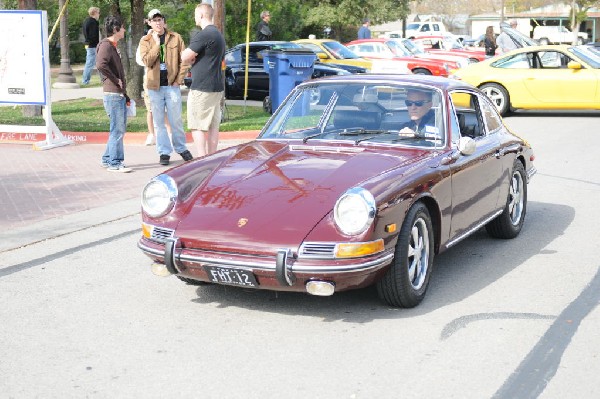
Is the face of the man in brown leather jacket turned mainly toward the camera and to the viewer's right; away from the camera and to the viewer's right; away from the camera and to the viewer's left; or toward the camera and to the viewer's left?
toward the camera and to the viewer's right

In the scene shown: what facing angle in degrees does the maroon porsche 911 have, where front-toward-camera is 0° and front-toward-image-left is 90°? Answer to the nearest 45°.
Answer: approximately 45°

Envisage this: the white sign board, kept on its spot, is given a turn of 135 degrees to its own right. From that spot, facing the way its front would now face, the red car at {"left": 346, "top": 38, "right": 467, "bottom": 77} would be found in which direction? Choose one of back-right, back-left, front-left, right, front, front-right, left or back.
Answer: right

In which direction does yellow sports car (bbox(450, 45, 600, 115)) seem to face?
to the viewer's right

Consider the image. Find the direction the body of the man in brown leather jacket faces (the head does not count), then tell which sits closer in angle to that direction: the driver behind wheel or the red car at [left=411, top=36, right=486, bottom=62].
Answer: the driver behind wheel

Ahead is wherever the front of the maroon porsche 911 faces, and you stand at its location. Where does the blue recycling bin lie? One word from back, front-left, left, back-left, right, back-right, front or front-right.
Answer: back-right

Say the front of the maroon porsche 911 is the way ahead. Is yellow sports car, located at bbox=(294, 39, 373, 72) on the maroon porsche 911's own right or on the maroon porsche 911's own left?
on the maroon porsche 911's own right

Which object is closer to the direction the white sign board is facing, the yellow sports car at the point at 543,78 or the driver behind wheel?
the driver behind wheel

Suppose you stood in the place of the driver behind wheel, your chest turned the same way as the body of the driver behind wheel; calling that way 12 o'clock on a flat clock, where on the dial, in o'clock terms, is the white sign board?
The white sign board is roughly at 3 o'clock from the driver behind wheel.
